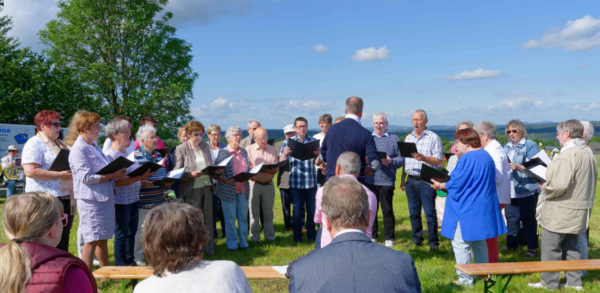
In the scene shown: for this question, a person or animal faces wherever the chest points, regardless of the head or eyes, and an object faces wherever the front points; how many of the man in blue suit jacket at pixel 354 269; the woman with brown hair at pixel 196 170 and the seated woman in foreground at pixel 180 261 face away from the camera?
2

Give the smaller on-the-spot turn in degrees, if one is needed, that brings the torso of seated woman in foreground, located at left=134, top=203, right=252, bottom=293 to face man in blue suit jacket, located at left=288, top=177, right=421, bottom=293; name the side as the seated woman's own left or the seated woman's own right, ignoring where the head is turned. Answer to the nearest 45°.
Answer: approximately 90° to the seated woman's own right

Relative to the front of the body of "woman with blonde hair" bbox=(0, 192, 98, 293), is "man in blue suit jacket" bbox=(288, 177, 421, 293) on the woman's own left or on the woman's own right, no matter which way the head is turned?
on the woman's own right

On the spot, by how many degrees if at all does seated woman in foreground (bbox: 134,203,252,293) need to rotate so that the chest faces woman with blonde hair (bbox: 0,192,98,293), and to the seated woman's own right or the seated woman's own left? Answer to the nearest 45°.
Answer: approximately 45° to the seated woman's own left

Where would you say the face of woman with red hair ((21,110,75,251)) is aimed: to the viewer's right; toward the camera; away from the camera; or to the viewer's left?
to the viewer's right

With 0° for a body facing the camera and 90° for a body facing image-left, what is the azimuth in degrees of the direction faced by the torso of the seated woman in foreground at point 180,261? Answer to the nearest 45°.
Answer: approximately 180°

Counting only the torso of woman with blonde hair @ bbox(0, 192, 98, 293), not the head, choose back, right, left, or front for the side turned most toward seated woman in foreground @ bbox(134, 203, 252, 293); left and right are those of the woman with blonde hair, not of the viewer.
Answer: right

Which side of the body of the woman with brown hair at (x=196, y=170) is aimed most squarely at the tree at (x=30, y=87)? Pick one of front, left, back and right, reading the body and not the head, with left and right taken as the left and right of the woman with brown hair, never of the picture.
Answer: back

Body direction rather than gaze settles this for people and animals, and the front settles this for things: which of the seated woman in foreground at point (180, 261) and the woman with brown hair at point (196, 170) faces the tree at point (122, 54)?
the seated woman in foreground

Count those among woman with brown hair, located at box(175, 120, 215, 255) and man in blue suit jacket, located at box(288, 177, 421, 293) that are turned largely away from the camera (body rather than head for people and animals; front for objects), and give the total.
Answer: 1

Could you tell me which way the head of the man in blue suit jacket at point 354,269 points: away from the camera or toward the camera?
away from the camera

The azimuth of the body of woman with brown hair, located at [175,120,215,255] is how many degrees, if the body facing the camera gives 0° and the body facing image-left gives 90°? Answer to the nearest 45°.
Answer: approximately 315°

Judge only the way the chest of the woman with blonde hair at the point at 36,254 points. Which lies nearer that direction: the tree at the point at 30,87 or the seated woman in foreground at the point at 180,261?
the tree

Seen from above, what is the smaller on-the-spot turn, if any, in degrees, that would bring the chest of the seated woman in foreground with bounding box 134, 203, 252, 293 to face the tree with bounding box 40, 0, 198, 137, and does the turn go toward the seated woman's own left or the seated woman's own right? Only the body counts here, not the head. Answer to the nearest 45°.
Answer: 0° — they already face it

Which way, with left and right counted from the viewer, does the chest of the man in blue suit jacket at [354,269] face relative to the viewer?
facing away from the viewer

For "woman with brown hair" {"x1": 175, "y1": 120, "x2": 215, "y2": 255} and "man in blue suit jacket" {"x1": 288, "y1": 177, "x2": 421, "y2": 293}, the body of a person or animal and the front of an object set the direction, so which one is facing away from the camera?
the man in blue suit jacket

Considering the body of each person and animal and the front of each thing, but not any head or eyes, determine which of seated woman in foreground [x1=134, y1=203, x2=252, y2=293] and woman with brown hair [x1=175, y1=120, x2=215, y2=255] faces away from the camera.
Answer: the seated woman in foreground

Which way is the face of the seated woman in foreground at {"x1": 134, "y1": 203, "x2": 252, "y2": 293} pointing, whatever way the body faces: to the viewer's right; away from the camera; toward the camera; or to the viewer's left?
away from the camera
